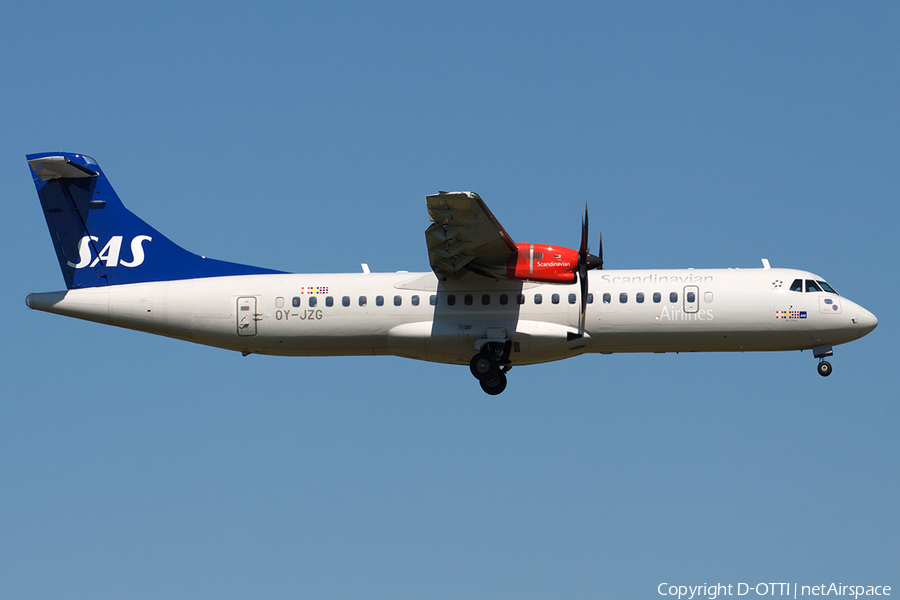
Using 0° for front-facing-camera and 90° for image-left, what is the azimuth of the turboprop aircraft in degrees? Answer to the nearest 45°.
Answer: approximately 270°
